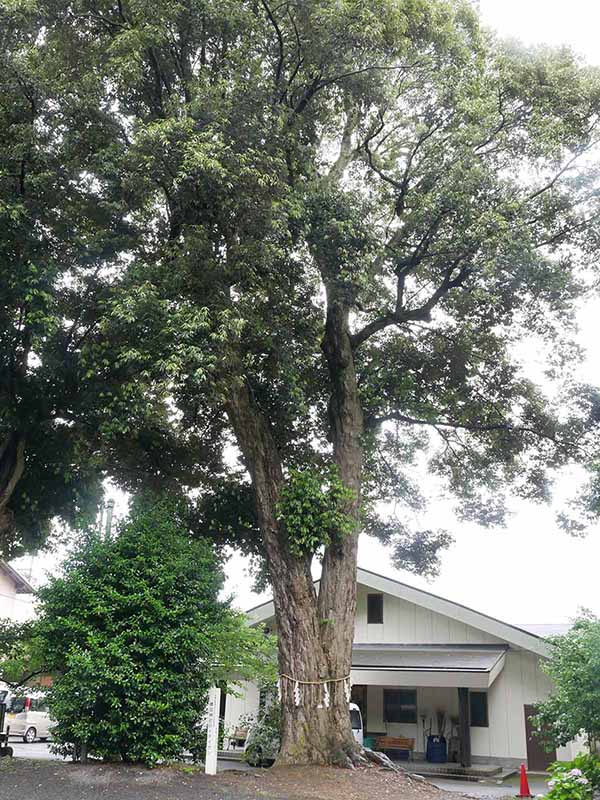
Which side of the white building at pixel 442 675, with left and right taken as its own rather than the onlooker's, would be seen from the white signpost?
front

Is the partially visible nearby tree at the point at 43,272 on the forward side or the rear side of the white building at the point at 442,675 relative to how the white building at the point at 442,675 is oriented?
on the forward side

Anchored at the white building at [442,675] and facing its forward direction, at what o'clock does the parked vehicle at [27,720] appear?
The parked vehicle is roughly at 4 o'clock from the white building.

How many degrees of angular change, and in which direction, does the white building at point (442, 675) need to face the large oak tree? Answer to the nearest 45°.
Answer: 0° — it already faces it

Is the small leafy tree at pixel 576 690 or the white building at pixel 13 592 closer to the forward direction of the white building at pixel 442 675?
the small leafy tree

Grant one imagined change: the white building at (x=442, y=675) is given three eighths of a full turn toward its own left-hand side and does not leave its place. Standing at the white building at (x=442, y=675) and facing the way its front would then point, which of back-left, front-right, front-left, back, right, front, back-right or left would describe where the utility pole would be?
back

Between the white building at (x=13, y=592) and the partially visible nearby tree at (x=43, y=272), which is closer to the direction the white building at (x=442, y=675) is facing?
the partially visible nearby tree

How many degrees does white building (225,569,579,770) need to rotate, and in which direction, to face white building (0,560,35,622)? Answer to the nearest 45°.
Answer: approximately 135° to its right

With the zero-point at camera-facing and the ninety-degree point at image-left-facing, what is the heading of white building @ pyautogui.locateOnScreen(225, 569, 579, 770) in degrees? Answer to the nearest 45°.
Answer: approximately 0°
